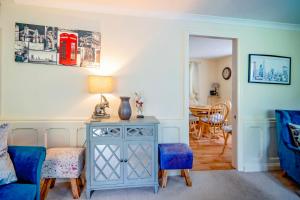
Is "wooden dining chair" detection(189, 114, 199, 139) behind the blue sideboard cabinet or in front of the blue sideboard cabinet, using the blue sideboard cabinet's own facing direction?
behind

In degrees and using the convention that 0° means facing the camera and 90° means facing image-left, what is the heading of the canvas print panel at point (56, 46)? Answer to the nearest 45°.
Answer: approximately 315°

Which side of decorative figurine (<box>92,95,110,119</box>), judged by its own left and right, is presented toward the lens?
right

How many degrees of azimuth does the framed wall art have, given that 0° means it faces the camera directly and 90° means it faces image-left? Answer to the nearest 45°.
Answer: approximately 0°

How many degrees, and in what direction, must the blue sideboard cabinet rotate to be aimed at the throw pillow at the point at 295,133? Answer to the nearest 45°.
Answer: approximately 90° to its left

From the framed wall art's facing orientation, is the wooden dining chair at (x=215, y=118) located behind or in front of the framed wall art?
behind

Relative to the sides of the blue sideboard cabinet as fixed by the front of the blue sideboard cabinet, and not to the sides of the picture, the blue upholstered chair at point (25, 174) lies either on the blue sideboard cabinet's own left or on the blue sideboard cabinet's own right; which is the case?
on the blue sideboard cabinet's own right

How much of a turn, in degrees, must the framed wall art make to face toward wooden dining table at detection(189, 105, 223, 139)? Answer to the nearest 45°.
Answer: approximately 135° to its right

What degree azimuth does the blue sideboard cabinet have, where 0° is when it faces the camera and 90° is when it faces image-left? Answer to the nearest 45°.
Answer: approximately 0°
